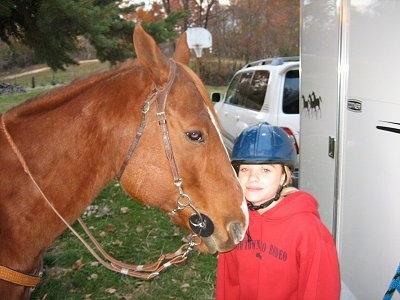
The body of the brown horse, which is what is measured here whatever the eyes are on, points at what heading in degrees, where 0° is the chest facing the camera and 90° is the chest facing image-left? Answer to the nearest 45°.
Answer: approximately 270°

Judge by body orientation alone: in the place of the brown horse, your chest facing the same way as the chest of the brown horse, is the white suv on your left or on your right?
on your left

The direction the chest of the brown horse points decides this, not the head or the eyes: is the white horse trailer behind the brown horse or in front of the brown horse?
in front

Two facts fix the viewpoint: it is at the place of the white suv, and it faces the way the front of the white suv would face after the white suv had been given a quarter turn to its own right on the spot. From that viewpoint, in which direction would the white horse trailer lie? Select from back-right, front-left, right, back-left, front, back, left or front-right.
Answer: back-right

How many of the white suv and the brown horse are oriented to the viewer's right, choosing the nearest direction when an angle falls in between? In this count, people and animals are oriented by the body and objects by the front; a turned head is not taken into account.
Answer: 1

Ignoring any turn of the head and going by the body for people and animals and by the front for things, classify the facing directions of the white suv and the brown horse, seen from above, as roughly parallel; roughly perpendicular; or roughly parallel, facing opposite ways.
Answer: roughly perpendicular

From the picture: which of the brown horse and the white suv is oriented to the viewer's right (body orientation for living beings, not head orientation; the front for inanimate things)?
the brown horse
